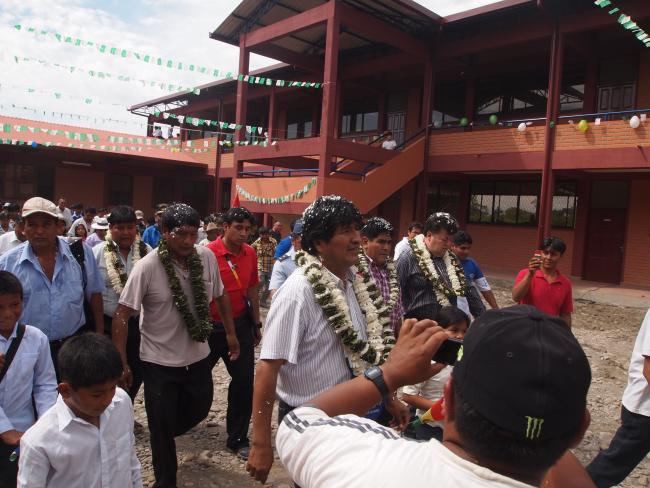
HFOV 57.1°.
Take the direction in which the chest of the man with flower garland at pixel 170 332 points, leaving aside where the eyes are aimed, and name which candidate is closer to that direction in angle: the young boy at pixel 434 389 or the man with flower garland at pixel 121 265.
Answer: the young boy

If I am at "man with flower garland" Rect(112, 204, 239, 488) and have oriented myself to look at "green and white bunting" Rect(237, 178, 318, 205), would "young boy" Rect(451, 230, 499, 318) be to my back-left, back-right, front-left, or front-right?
front-right

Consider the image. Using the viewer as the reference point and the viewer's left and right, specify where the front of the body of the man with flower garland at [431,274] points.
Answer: facing the viewer and to the right of the viewer

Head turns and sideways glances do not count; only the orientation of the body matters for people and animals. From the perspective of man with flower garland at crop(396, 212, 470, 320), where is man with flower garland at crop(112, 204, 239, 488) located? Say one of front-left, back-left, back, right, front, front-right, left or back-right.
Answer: right

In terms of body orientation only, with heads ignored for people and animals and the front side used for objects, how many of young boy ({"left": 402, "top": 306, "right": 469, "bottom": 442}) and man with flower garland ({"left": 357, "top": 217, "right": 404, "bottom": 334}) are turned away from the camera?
0

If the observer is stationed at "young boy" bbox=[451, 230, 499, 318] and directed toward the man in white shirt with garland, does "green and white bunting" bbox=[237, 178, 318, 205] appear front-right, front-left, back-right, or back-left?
back-right

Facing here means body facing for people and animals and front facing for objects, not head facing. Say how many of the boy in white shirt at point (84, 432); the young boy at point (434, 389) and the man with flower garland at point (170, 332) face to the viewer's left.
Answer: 0

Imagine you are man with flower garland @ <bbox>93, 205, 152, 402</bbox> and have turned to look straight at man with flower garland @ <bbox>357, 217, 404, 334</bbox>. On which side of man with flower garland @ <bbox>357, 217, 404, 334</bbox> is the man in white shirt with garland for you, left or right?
right

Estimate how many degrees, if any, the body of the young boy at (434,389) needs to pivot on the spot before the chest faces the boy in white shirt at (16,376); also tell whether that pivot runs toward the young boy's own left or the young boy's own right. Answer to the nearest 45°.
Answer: approximately 90° to the young boy's own right

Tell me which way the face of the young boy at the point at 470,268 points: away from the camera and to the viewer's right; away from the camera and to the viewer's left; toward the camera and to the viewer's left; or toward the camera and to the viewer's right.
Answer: toward the camera and to the viewer's left
